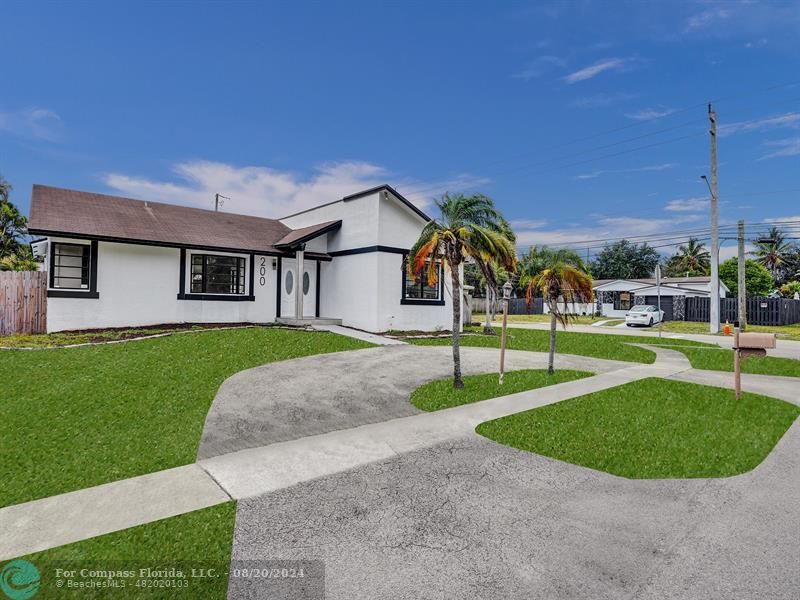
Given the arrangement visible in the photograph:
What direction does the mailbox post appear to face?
to the viewer's right

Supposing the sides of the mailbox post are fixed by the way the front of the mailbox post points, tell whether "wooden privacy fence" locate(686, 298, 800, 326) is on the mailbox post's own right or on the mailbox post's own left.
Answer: on the mailbox post's own left

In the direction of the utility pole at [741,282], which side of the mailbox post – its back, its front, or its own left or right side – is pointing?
left

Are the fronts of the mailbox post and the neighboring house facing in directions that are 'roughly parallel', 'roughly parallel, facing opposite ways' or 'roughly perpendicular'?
roughly perpendicular

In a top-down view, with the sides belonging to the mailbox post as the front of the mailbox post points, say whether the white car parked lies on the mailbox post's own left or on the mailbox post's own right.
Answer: on the mailbox post's own left

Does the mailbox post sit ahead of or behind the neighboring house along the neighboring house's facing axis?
ahead

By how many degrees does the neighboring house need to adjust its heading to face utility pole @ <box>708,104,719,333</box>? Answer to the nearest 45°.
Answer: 0° — it already faces it

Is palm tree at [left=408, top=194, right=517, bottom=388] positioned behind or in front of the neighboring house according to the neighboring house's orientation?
in front

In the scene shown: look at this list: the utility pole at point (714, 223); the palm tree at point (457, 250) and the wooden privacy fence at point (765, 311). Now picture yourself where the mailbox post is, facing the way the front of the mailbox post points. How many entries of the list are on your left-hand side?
2

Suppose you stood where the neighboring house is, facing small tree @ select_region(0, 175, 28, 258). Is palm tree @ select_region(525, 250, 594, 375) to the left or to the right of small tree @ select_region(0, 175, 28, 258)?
left

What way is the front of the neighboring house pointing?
toward the camera

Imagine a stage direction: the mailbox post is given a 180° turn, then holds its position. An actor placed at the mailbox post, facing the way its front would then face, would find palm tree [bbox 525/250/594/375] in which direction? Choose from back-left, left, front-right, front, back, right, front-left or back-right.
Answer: front

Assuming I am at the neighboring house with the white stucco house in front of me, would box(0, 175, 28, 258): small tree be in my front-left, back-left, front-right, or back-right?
front-right

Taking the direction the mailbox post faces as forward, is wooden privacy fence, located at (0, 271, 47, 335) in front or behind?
behind

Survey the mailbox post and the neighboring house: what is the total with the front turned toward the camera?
1

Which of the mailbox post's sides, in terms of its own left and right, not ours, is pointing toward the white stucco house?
back
